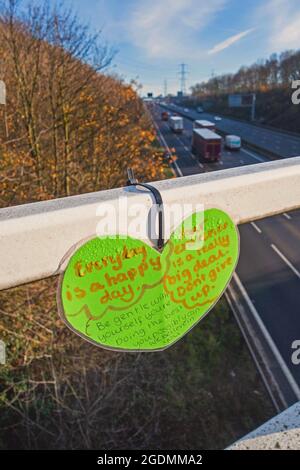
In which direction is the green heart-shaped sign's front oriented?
toward the camera

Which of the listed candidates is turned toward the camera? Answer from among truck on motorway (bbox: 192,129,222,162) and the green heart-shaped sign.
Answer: the green heart-shaped sign

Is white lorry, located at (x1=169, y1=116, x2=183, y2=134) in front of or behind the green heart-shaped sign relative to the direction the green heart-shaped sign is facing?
behind

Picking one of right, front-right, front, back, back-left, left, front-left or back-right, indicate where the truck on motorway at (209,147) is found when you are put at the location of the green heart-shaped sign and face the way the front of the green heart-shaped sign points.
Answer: back

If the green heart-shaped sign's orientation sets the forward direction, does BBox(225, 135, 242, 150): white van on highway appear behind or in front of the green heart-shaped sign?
behind

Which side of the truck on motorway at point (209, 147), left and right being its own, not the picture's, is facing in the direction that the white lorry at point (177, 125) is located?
front

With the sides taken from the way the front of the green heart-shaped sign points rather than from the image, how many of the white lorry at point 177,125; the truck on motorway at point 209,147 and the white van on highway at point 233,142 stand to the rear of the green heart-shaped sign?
3

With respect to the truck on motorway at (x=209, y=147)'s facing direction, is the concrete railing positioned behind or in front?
behind

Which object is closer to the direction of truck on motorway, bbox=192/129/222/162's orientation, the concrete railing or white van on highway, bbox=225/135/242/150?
the white van on highway

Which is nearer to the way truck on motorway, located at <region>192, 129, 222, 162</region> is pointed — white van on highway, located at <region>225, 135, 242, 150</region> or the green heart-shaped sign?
the white van on highway
